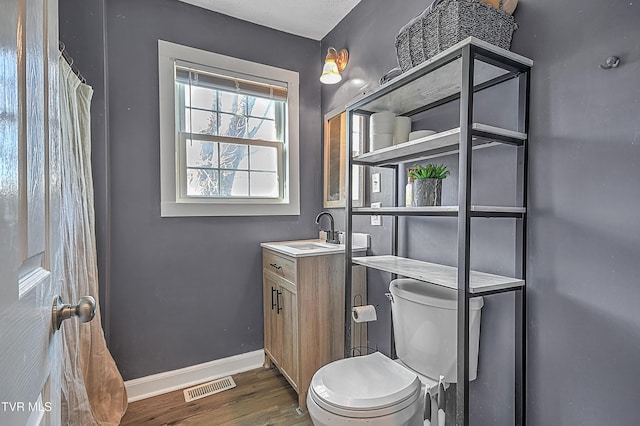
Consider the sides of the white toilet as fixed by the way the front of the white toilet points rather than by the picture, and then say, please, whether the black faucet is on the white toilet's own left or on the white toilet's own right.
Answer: on the white toilet's own right

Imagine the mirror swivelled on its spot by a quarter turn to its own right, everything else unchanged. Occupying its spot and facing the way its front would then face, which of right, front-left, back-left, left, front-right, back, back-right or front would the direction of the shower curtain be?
left

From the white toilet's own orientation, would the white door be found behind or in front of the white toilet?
in front

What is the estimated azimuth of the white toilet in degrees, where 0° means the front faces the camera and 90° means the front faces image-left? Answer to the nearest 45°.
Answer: approximately 45°

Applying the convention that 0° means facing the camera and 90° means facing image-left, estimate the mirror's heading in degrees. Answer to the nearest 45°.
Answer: approximately 45°

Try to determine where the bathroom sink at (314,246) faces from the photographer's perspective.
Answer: facing the viewer and to the left of the viewer
